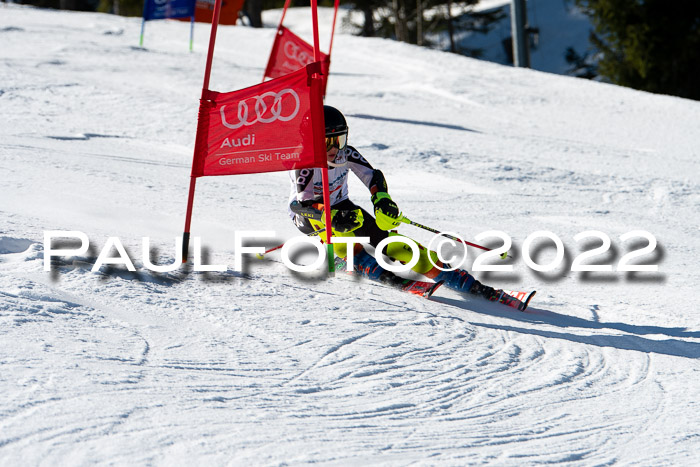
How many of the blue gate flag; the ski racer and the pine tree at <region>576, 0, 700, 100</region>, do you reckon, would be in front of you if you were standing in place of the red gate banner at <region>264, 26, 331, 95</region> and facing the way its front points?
1

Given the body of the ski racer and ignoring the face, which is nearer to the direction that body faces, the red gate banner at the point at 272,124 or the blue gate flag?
the red gate banner

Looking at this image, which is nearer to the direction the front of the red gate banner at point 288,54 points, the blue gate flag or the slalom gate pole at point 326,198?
the slalom gate pole

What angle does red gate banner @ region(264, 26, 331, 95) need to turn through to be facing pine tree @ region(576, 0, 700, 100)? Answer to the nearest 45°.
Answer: approximately 135° to its left

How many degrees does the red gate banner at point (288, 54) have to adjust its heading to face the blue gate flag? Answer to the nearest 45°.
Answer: approximately 135° to its right

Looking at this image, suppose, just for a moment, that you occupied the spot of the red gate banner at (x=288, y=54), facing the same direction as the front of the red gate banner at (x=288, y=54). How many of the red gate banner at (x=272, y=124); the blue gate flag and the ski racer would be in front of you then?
2

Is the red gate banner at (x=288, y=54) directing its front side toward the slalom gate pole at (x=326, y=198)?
yes

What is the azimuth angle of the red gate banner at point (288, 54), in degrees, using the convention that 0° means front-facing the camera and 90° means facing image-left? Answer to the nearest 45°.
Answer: approximately 0°

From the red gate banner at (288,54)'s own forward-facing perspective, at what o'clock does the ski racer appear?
The ski racer is roughly at 12 o'clock from the red gate banner.

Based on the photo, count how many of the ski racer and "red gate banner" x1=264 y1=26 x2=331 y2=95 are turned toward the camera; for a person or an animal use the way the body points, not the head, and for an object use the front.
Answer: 2

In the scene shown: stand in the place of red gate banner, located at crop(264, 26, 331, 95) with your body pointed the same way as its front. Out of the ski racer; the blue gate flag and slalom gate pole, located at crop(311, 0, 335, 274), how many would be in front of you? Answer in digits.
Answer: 2
